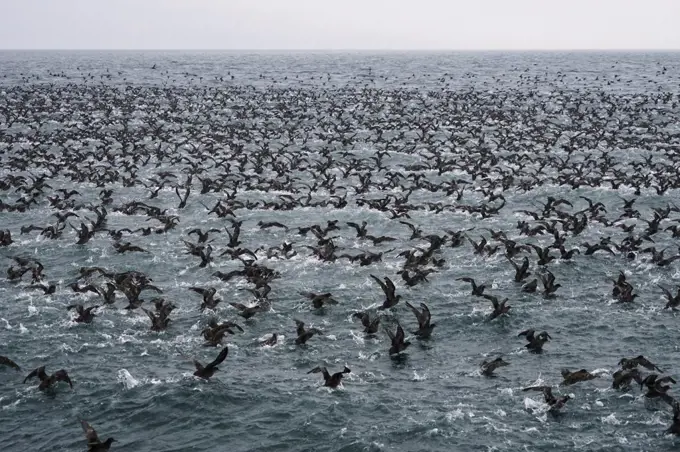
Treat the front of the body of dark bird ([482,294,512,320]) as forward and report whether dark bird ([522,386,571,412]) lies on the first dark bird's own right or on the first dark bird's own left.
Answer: on the first dark bird's own right

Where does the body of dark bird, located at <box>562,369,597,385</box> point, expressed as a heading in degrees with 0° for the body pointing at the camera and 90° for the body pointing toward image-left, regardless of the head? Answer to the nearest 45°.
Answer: approximately 270°
